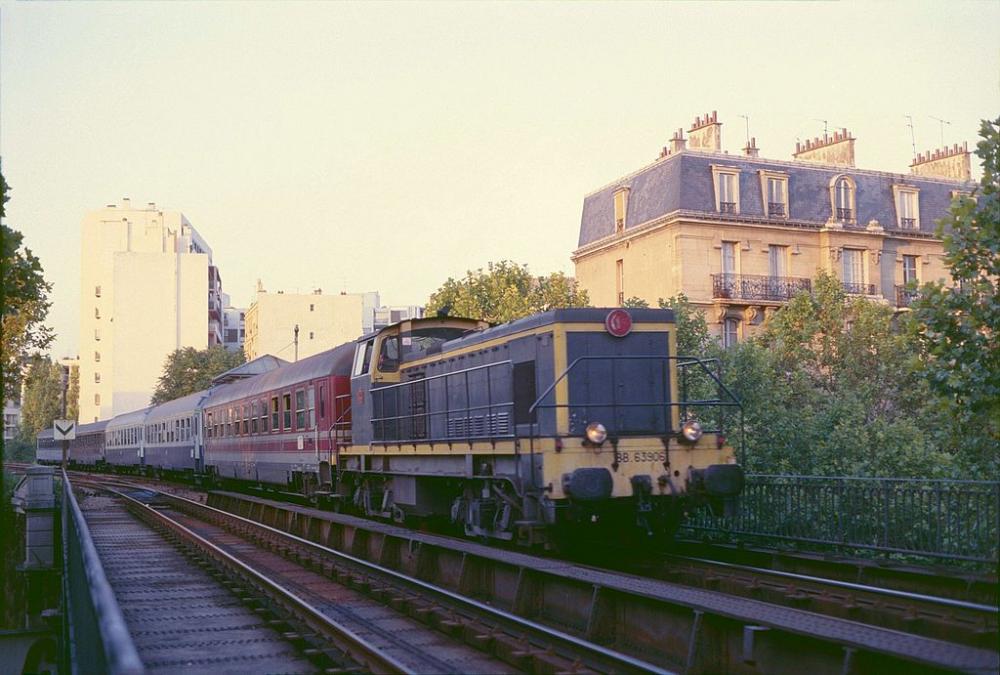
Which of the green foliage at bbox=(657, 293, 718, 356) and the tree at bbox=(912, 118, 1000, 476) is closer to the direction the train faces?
the tree

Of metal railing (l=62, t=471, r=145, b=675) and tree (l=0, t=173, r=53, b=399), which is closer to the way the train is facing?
the metal railing

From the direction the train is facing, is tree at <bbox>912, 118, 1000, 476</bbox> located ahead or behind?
ahead

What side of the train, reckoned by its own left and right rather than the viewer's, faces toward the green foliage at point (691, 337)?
left

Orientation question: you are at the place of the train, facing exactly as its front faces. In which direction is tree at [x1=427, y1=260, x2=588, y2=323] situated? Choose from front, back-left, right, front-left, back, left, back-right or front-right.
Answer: back-left

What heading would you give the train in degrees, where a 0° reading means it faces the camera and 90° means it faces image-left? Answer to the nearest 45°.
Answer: approximately 315°

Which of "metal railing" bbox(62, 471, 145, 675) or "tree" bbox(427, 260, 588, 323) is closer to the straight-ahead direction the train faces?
the metal railing

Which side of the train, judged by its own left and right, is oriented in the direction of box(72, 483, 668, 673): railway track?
right
